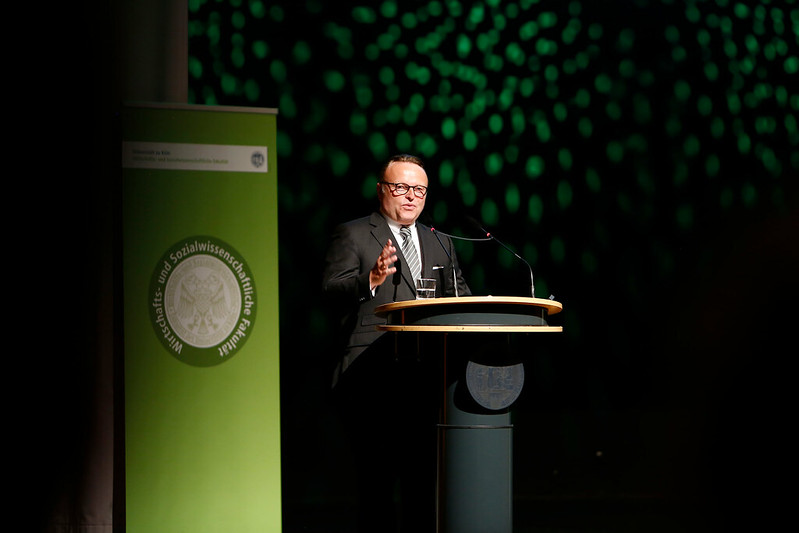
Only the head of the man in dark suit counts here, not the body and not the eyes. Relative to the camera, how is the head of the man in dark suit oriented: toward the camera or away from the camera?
toward the camera

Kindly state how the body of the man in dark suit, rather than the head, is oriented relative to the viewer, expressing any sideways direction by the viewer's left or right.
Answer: facing the viewer and to the right of the viewer
